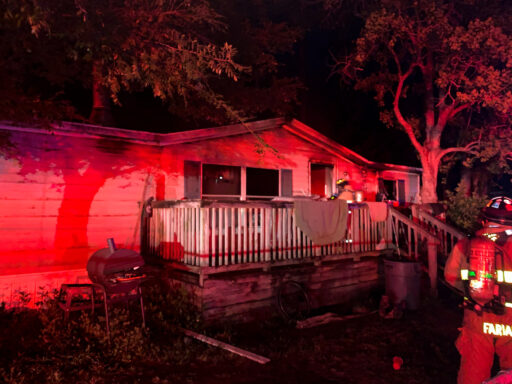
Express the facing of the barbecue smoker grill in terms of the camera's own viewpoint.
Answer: facing the viewer and to the right of the viewer

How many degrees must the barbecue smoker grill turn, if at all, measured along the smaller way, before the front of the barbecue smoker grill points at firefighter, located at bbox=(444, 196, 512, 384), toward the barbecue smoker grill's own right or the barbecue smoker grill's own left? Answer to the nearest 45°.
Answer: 0° — it already faces them

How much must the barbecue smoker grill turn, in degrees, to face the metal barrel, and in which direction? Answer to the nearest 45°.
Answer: approximately 45° to its left

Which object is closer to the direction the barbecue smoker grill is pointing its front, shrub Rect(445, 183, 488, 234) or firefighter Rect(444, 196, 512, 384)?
the firefighter

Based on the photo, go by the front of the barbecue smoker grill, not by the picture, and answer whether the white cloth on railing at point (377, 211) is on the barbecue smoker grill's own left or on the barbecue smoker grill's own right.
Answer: on the barbecue smoker grill's own left

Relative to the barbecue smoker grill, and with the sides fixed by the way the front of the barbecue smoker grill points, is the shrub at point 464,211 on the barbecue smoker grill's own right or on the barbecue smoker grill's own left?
on the barbecue smoker grill's own left

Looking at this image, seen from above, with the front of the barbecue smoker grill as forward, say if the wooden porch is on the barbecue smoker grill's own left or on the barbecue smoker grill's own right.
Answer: on the barbecue smoker grill's own left

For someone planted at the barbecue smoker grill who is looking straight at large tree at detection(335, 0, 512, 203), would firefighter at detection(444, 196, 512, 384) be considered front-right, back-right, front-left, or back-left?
front-right
